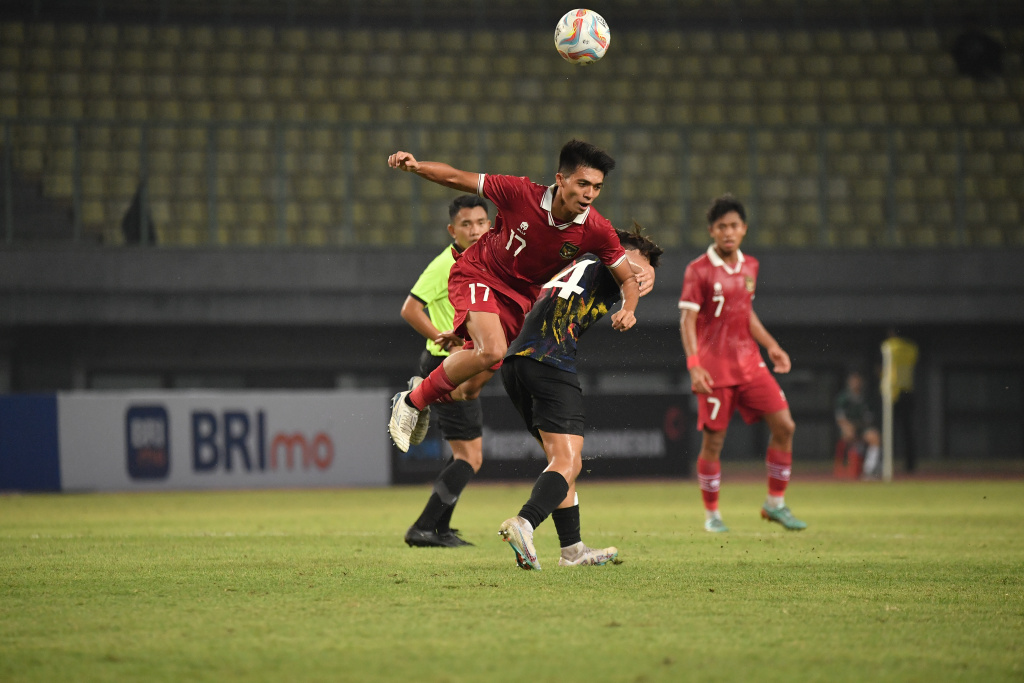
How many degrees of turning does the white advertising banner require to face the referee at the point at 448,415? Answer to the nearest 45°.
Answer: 0° — it already faces them

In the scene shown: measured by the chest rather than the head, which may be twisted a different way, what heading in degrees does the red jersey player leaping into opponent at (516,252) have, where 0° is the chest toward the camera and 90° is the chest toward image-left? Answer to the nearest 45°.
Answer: approximately 315°
